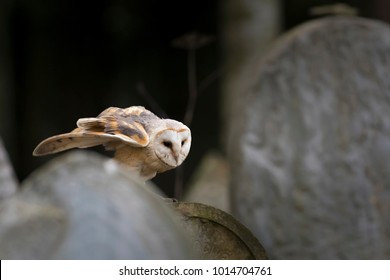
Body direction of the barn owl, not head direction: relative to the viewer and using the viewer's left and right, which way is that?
facing the viewer and to the right of the viewer

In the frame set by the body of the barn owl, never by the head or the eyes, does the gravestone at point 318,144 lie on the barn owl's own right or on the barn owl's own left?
on the barn owl's own left

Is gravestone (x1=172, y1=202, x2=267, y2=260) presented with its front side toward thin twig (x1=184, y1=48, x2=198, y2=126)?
no

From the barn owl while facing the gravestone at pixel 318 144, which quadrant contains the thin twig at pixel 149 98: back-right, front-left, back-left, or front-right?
front-left

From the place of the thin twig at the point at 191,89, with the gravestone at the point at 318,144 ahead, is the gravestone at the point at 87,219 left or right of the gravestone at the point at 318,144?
right

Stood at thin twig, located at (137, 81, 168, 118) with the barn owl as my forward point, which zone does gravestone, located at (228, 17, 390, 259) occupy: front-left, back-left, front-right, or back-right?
front-left

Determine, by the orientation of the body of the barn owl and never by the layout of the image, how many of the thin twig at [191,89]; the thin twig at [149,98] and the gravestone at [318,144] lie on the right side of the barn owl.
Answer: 0

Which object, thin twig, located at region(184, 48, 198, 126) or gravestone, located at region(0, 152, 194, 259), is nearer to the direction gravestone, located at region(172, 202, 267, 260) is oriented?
the gravestone

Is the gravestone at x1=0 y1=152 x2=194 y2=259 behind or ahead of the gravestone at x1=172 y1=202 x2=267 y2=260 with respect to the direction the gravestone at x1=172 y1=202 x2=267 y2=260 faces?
ahead

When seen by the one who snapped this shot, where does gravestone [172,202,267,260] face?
facing the viewer

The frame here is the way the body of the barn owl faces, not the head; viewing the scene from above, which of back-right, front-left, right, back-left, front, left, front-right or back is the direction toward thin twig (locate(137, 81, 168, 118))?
back-left

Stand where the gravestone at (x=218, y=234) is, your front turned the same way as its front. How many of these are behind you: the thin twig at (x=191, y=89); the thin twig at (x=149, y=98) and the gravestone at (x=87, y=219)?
2

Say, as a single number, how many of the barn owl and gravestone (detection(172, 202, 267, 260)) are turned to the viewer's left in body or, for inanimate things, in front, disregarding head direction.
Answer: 0

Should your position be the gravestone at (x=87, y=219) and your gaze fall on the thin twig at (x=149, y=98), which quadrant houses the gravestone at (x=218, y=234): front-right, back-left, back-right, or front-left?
front-right
